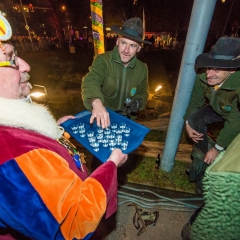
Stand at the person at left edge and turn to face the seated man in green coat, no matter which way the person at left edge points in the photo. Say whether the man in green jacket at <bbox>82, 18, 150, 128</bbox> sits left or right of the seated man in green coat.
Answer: left

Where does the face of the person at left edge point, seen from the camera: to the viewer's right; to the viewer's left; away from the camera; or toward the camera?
to the viewer's right

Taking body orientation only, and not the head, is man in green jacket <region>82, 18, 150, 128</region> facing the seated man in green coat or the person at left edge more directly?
the person at left edge

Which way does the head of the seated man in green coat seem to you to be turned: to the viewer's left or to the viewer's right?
to the viewer's left

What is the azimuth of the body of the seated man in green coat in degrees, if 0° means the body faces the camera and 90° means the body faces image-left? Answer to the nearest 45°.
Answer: approximately 45°

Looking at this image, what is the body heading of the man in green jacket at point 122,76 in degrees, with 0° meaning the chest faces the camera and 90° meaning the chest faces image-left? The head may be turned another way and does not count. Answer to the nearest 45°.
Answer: approximately 0°

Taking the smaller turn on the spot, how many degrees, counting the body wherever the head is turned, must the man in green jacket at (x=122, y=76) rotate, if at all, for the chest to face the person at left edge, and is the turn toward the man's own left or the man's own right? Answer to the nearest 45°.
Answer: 0° — they already face them
